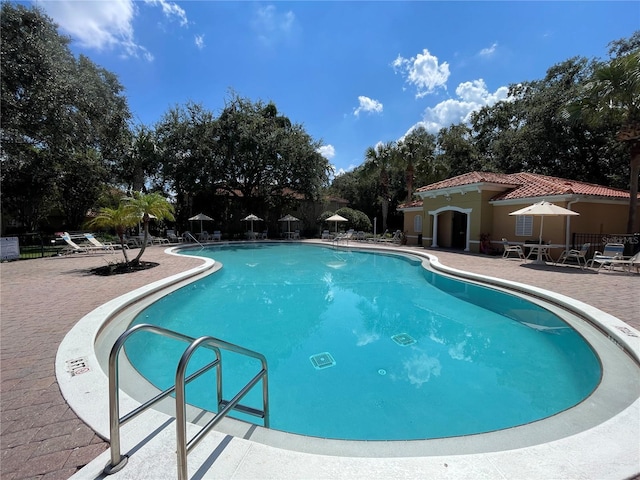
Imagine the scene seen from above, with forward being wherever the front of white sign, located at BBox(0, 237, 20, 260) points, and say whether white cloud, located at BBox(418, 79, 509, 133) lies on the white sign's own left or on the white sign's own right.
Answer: on the white sign's own left

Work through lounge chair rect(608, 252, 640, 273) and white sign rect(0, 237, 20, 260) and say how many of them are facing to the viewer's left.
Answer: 1

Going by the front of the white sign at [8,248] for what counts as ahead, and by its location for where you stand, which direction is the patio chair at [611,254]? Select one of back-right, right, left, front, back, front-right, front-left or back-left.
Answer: front-left

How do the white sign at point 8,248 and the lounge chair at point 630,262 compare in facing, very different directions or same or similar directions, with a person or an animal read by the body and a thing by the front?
very different directions

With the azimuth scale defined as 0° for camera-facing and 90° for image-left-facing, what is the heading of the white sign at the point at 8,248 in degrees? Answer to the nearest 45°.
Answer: approximately 0°

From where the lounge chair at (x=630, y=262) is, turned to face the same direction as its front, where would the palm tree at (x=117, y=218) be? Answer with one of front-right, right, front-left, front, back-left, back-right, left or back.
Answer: front-left

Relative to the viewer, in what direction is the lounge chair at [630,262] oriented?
to the viewer's left
